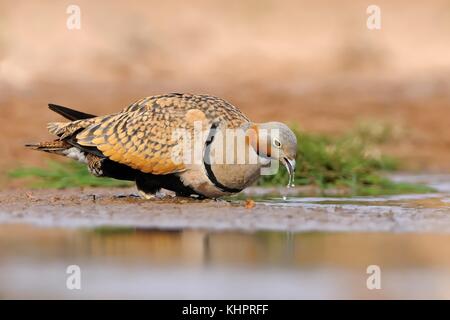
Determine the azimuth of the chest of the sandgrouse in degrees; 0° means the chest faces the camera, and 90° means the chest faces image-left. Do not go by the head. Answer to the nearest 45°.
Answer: approximately 270°
